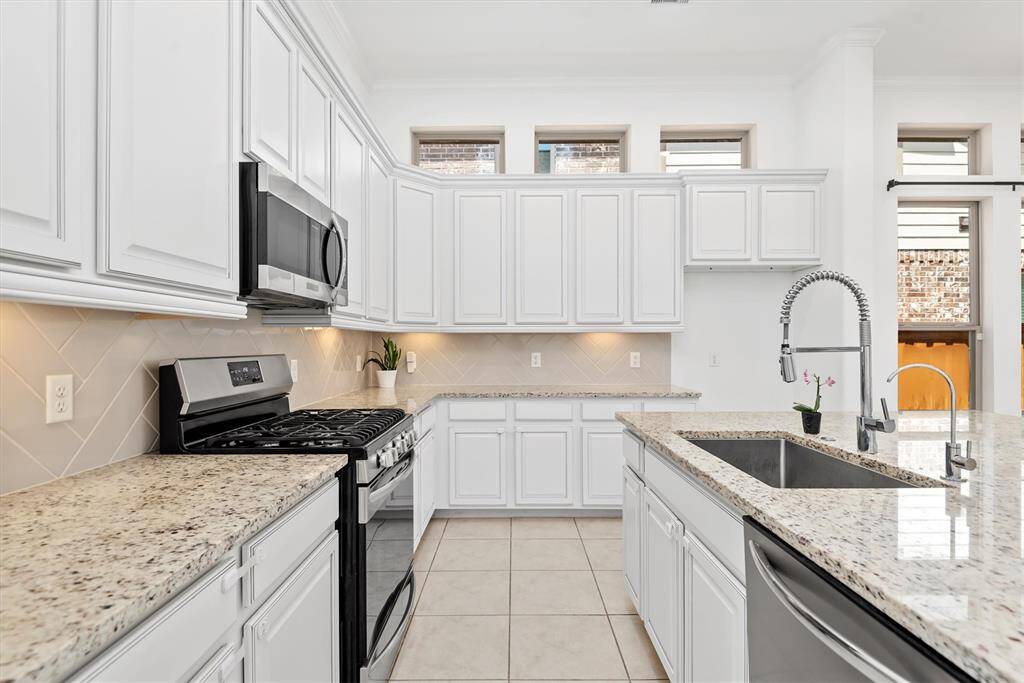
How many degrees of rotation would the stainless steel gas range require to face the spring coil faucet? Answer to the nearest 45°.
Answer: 0° — it already faces it

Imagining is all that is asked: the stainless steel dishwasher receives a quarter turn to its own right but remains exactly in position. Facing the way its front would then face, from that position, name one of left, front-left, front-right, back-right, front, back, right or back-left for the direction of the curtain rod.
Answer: front-right

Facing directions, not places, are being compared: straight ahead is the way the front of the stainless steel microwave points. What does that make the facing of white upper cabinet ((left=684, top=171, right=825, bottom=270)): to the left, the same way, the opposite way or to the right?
to the right

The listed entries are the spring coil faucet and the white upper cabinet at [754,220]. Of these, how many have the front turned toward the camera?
1

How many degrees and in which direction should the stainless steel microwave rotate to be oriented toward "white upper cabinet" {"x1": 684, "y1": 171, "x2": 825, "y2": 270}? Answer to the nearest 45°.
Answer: approximately 45° to its left

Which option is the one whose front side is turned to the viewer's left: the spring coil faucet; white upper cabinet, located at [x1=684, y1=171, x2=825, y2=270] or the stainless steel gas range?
the spring coil faucet

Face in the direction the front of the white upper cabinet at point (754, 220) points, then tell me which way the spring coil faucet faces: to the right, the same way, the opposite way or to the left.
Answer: to the right

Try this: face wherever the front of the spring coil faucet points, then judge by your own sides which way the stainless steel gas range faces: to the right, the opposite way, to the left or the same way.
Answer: the opposite way

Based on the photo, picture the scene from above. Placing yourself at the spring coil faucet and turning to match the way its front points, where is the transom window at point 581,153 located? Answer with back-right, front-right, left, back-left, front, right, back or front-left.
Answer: front-right

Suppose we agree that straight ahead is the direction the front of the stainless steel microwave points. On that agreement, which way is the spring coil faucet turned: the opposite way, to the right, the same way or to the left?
the opposite way

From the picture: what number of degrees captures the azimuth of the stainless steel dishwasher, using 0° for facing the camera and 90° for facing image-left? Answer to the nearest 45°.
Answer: approximately 45°

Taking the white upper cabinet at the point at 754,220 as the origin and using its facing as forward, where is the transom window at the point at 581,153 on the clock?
The transom window is roughly at 3 o'clock from the white upper cabinet.

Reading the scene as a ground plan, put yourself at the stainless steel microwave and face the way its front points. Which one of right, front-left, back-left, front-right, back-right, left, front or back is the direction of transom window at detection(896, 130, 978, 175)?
front-left

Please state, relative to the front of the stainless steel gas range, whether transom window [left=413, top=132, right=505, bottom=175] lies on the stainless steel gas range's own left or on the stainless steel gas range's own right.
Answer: on the stainless steel gas range's own left

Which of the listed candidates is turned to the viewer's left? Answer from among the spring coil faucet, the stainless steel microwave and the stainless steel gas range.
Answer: the spring coil faucet

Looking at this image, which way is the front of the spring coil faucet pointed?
to the viewer's left
